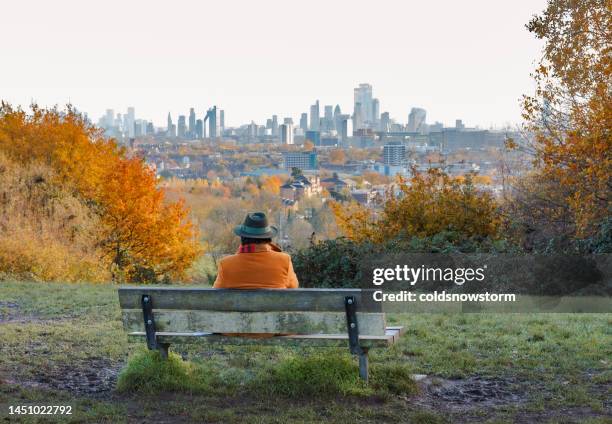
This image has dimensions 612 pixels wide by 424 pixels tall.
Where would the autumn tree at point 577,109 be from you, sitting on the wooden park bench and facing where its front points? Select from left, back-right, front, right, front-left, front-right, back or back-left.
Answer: front-right

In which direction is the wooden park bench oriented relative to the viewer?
away from the camera

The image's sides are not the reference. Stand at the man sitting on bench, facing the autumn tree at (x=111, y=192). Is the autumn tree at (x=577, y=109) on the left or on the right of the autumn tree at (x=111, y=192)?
right

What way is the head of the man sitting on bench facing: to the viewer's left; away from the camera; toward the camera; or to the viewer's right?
away from the camera

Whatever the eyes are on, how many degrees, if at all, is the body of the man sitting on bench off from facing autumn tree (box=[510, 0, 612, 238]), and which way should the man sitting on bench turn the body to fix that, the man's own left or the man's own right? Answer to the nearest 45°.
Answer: approximately 45° to the man's own right

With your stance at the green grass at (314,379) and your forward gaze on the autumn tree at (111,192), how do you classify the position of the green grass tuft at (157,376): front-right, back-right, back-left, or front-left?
front-left

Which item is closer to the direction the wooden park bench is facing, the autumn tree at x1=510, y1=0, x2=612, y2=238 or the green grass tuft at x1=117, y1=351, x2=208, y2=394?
the autumn tree

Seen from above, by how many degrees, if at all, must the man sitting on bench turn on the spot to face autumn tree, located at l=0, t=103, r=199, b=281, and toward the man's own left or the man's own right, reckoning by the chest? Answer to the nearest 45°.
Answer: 0° — they already face it

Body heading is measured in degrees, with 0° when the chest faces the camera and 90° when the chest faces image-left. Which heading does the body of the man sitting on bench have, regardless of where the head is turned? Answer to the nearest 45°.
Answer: approximately 180°

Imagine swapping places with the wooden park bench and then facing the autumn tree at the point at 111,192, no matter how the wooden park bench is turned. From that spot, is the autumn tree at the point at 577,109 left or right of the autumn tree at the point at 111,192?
right
